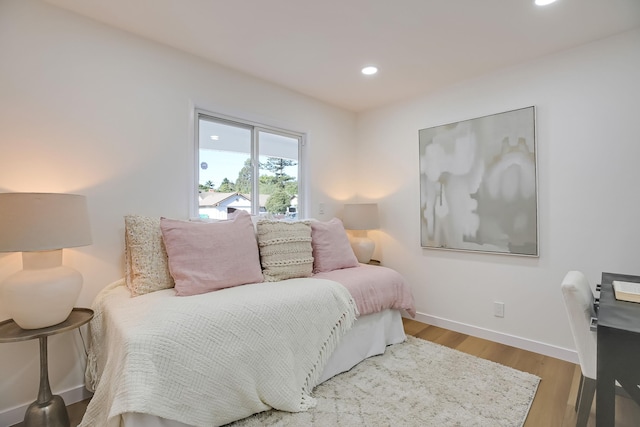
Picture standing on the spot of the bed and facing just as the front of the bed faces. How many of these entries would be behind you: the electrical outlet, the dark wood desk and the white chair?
0

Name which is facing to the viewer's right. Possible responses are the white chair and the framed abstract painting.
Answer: the white chair

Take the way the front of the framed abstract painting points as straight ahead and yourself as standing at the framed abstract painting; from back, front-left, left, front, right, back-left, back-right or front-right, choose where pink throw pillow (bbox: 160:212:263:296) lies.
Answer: front

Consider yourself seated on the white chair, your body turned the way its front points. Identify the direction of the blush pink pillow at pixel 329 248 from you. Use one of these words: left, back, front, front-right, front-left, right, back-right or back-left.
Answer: back

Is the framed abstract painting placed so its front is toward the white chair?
no

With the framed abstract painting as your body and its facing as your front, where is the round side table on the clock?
The round side table is roughly at 12 o'clock from the framed abstract painting.

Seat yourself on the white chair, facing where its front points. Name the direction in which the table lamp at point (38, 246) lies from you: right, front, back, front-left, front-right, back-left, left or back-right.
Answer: back-right

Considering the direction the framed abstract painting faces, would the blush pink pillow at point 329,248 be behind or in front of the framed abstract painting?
in front

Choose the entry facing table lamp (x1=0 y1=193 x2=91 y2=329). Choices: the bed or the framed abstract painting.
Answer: the framed abstract painting

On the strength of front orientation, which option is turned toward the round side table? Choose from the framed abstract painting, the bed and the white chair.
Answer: the framed abstract painting

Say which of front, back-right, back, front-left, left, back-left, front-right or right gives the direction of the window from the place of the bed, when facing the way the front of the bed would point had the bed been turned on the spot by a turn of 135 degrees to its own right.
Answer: right

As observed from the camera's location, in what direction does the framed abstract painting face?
facing the viewer and to the left of the viewer

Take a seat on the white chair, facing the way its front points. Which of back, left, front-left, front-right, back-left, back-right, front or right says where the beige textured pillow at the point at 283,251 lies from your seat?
back

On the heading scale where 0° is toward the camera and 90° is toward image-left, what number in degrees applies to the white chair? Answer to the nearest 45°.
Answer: approximately 270°

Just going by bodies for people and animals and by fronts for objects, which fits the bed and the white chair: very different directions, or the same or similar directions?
same or similar directions

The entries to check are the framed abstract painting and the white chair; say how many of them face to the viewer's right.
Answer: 1
